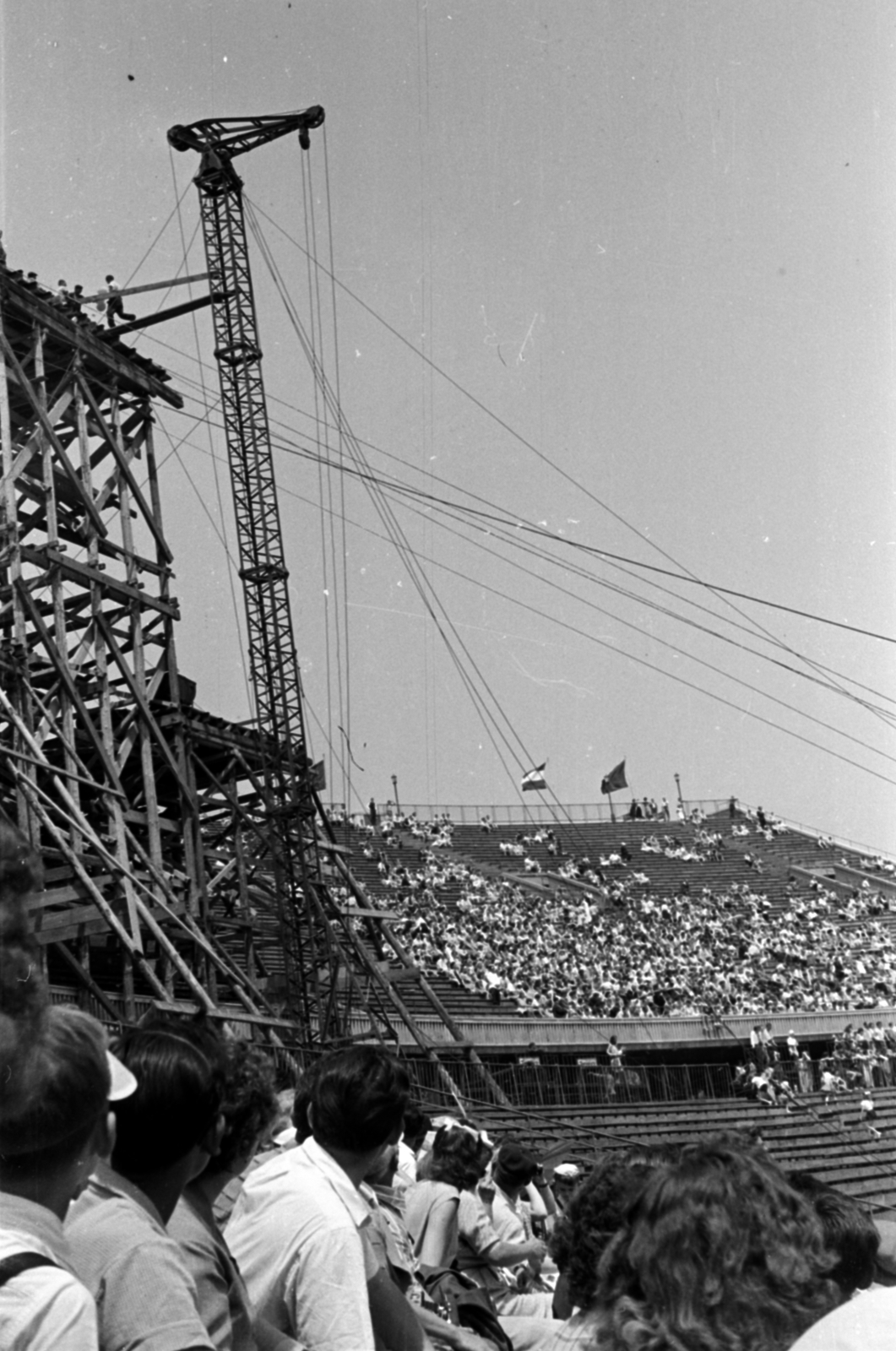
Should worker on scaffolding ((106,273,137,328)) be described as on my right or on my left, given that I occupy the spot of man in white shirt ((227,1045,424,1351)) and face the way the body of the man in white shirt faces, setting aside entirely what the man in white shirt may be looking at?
on my left

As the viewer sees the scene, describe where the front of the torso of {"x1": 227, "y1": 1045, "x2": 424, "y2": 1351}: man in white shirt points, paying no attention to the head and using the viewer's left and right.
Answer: facing away from the viewer and to the right of the viewer

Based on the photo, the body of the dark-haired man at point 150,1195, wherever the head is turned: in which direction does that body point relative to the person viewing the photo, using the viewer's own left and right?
facing away from the viewer and to the right of the viewer

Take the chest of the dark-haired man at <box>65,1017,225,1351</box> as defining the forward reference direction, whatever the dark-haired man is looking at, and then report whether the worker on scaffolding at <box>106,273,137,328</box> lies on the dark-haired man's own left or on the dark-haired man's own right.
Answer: on the dark-haired man's own left

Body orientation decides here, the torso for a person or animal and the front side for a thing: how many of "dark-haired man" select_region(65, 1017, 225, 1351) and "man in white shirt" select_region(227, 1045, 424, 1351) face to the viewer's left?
0

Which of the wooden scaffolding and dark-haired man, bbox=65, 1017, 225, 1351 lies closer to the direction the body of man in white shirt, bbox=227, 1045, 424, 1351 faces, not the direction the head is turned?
the wooden scaffolding

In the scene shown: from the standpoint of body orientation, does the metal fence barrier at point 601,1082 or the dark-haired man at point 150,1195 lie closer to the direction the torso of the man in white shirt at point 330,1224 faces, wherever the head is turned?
the metal fence barrier

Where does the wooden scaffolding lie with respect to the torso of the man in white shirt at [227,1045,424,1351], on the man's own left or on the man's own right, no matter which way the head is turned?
on the man's own left

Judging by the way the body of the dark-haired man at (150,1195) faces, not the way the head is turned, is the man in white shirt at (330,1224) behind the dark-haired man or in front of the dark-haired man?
in front

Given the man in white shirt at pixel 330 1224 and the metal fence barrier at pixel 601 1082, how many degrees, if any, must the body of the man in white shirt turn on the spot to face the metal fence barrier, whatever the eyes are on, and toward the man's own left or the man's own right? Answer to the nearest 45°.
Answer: approximately 45° to the man's own left

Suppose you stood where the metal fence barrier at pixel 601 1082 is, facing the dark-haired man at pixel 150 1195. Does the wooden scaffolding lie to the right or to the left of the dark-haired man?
right

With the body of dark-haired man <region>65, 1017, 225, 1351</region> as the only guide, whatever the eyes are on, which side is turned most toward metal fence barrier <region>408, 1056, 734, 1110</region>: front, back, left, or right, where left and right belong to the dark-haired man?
front

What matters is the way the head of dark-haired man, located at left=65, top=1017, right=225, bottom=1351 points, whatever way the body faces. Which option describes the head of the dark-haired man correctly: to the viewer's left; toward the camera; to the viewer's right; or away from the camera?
away from the camera
